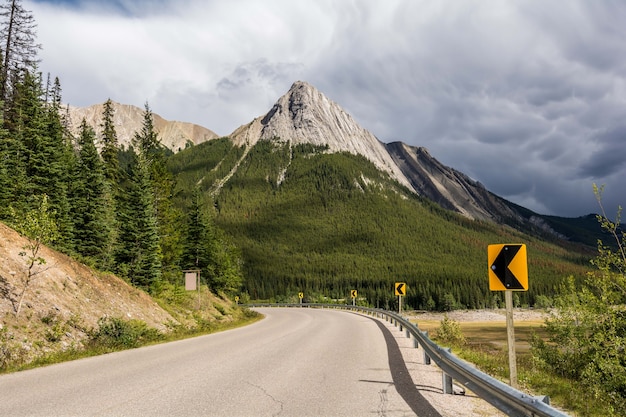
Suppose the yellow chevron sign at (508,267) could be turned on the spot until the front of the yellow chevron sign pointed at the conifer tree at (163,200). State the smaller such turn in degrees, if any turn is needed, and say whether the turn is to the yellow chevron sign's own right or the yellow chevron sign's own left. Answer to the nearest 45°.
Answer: approximately 135° to the yellow chevron sign's own right

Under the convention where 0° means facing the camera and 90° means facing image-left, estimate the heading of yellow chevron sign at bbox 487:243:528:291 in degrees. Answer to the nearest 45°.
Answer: approximately 0°

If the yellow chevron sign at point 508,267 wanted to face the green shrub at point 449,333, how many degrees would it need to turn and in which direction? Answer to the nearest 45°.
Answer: approximately 180°

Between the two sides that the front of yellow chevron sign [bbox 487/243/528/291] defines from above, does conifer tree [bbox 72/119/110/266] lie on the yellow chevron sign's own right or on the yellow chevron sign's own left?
on the yellow chevron sign's own right
